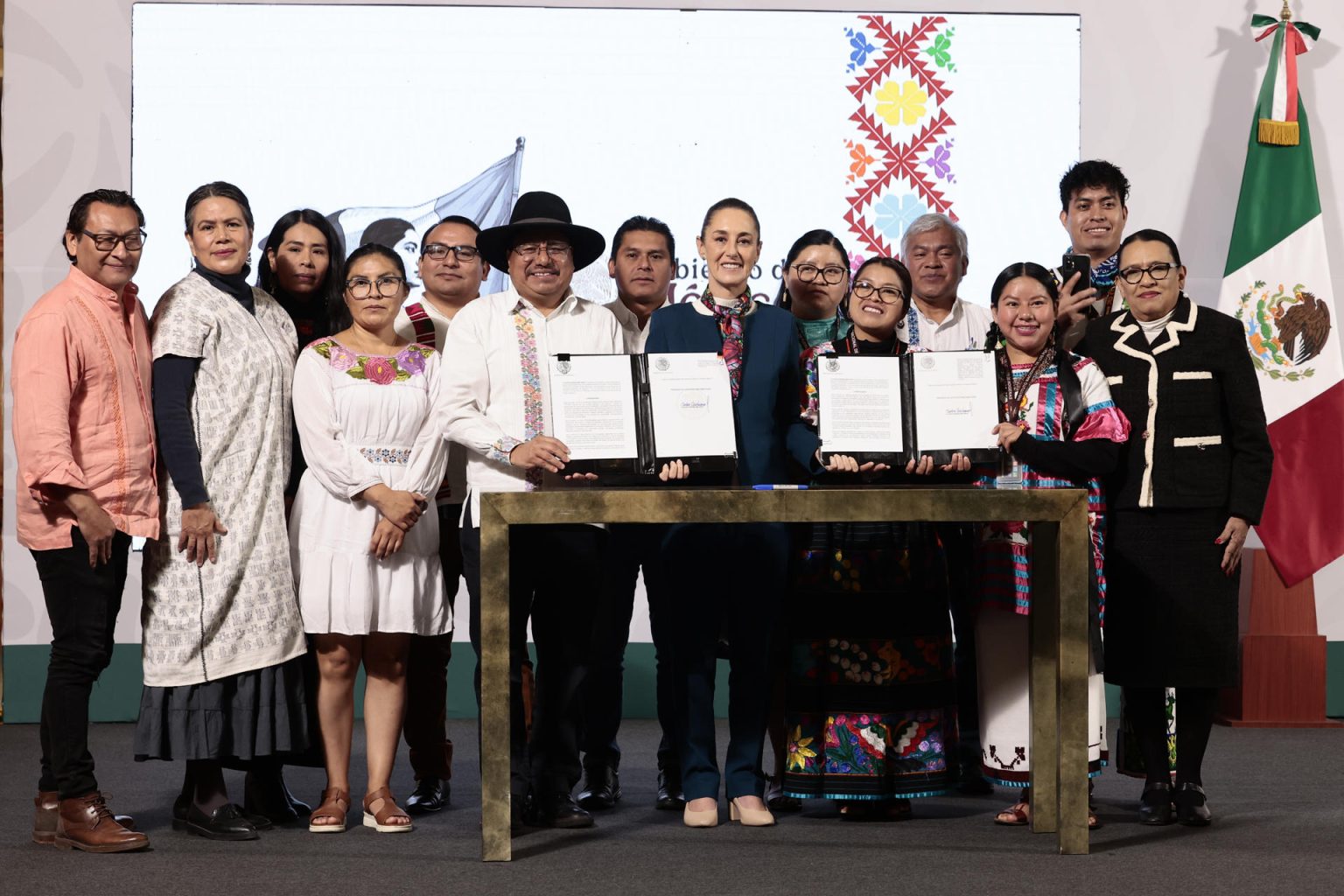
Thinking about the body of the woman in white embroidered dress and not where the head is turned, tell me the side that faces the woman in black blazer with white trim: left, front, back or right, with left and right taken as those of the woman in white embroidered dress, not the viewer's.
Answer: left

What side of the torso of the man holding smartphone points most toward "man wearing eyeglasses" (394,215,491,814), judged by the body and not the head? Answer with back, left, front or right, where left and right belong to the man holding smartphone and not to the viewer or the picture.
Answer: right

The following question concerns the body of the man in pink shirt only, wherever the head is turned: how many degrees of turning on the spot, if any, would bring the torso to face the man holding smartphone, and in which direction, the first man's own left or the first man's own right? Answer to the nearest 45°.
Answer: approximately 45° to the first man's own left

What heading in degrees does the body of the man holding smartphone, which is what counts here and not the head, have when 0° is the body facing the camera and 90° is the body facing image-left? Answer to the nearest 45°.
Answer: approximately 0°

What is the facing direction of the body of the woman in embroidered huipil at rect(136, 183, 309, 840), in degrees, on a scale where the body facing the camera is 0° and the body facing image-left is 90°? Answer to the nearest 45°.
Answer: approximately 315°
